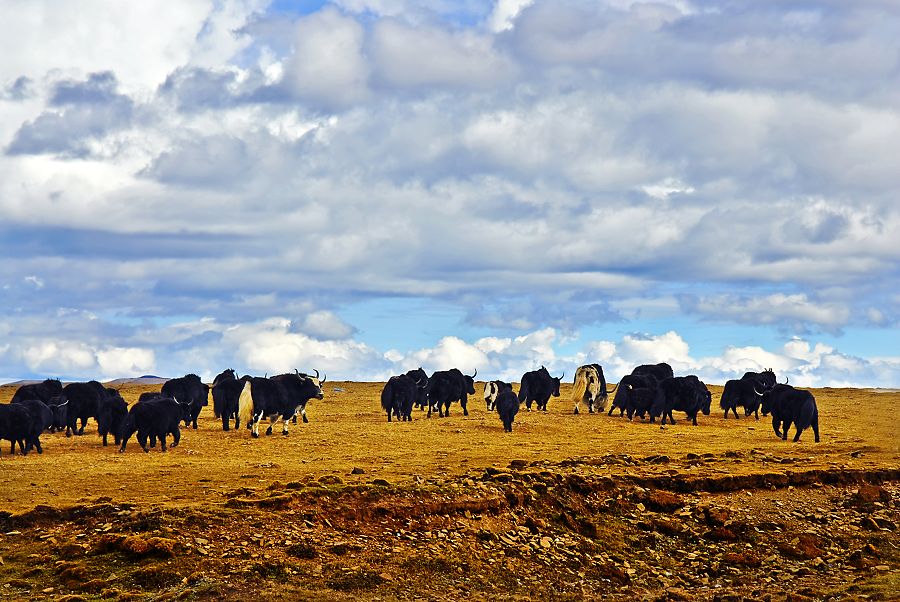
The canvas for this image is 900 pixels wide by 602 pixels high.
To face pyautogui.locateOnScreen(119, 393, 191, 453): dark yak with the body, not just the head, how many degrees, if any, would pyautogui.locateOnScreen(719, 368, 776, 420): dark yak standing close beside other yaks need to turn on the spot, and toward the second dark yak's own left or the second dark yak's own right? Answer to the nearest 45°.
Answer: approximately 135° to the second dark yak's own right

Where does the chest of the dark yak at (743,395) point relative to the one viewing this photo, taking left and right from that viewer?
facing to the right of the viewer

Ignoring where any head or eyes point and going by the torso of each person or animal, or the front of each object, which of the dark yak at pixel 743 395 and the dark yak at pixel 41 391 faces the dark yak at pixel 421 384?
the dark yak at pixel 41 391

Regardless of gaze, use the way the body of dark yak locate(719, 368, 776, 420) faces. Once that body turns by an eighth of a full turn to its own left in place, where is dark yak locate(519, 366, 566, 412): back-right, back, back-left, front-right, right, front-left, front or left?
back-left

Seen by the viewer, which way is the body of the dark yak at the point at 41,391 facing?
to the viewer's right

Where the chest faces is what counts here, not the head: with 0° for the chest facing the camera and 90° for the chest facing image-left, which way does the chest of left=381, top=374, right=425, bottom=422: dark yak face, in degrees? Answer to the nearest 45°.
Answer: approximately 225°
